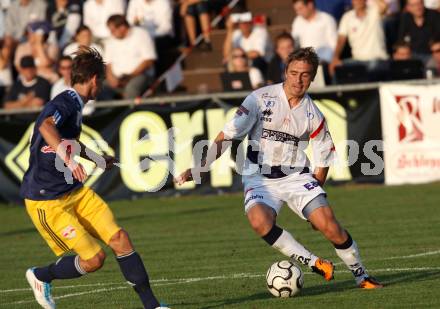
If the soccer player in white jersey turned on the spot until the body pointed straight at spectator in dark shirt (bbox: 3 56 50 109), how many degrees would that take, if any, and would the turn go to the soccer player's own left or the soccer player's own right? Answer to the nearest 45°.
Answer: approximately 135° to the soccer player's own right

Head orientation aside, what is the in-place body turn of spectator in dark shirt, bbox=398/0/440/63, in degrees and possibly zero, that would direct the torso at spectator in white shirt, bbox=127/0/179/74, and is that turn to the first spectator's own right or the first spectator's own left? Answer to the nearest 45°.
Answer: approximately 90° to the first spectator's own right

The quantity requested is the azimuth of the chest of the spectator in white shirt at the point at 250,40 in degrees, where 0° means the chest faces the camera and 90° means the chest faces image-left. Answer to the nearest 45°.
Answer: approximately 0°

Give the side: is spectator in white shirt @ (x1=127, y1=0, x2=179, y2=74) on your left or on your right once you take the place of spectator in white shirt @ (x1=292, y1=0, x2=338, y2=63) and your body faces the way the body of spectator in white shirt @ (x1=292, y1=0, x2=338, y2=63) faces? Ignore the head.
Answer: on your right

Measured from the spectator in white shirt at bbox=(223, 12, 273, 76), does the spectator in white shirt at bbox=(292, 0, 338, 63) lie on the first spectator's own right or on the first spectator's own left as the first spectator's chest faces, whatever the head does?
on the first spectator's own left

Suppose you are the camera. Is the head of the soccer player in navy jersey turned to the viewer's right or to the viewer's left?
to the viewer's right

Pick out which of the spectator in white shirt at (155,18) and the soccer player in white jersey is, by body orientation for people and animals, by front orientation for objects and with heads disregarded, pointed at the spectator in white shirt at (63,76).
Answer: the spectator in white shirt at (155,18)
